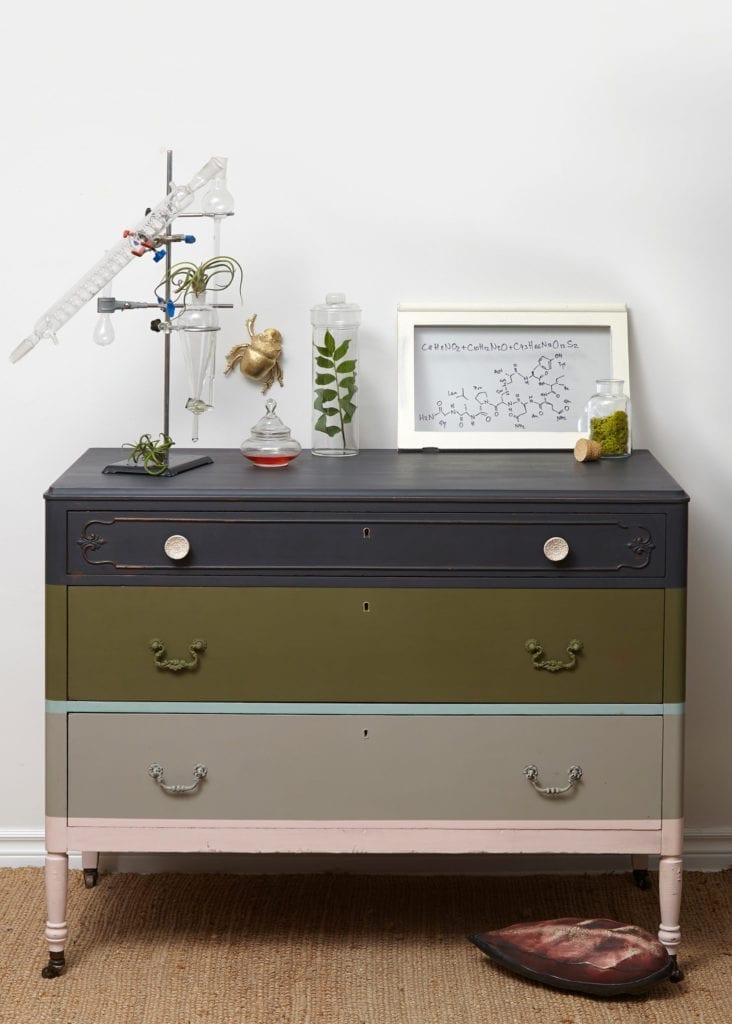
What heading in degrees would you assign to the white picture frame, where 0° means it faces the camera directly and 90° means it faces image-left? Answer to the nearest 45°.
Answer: approximately 0°

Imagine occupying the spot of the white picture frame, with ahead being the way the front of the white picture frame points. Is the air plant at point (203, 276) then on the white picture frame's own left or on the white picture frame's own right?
on the white picture frame's own right

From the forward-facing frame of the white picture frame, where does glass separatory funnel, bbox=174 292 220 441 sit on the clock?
The glass separatory funnel is roughly at 2 o'clock from the white picture frame.

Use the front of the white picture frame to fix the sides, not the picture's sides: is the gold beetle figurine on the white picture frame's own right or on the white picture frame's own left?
on the white picture frame's own right
